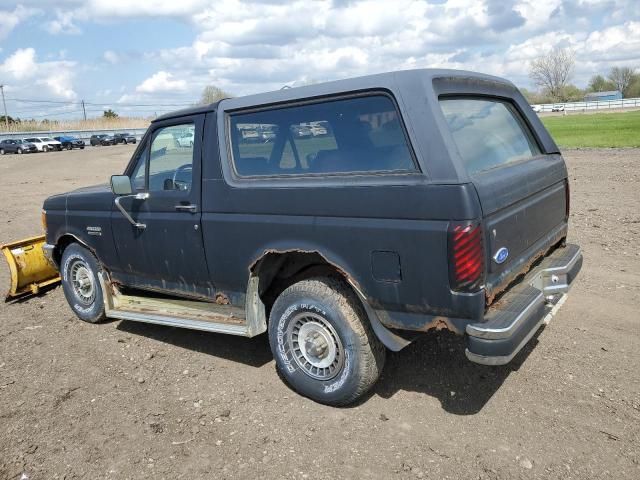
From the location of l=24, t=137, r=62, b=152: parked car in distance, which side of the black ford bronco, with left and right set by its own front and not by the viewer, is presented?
front

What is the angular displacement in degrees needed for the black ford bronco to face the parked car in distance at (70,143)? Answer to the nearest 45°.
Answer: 0° — it already faces it

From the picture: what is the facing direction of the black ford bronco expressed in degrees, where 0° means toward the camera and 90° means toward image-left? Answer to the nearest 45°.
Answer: approximately 135°

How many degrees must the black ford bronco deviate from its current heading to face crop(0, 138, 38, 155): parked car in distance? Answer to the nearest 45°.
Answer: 0° — it already faces it
